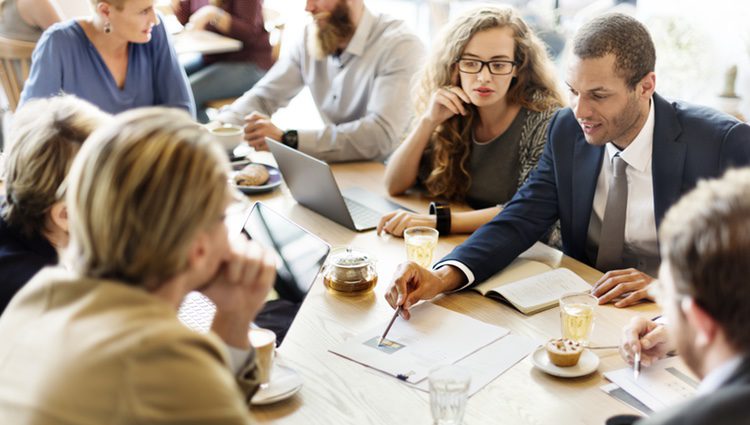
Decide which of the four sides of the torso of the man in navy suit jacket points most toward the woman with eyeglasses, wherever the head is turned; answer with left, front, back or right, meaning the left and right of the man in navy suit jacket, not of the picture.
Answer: right

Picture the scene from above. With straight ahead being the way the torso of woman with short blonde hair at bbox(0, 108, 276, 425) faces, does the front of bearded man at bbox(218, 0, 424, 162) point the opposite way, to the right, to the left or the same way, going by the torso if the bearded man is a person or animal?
the opposite way

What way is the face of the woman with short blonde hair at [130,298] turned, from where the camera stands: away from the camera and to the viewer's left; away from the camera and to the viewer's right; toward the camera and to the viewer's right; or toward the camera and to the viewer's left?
away from the camera and to the viewer's right

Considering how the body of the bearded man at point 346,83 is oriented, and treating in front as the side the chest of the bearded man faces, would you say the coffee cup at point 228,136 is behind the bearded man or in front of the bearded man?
in front

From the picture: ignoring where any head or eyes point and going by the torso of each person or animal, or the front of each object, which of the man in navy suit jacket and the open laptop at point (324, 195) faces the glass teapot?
the man in navy suit jacket

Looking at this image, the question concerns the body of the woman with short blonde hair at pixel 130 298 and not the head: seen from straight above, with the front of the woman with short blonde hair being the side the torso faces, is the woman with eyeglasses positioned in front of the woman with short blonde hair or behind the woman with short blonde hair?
in front

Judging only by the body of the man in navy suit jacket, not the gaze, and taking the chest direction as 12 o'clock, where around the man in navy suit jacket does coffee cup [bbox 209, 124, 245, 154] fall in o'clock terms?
The coffee cup is roughly at 2 o'clock from the man in navy suit jacket.

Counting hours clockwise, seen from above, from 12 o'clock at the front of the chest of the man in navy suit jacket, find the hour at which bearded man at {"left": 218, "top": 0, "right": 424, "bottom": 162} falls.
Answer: The bearded man is roughly at 3 o'clock from the man in navy suit jacket.

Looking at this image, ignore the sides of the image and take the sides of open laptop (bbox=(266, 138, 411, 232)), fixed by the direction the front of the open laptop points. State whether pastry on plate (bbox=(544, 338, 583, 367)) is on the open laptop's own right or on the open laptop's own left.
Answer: on the open laptop's own right
